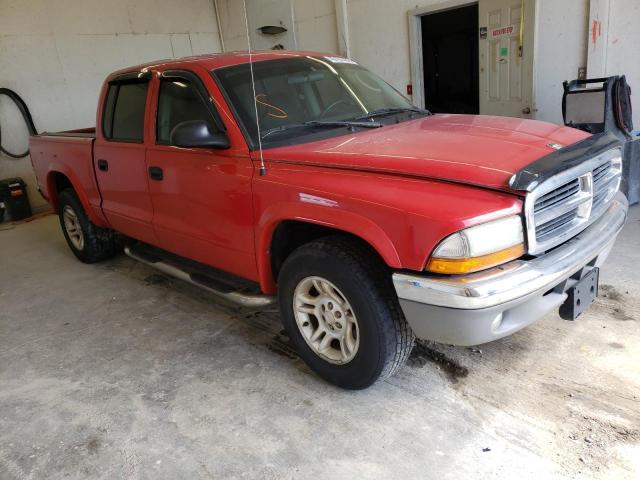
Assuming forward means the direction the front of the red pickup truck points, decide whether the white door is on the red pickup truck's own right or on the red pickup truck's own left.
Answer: on the red pickup truck's own left

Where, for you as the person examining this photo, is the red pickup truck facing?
facing the viewer and to the right of the viewer
